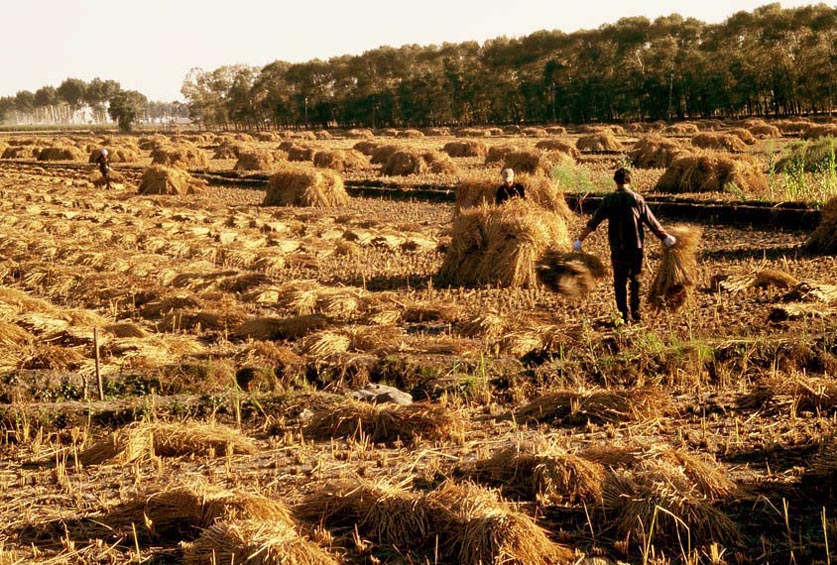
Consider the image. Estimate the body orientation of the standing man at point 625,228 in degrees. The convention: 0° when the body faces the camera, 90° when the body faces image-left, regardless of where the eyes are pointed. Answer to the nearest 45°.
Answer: approximately 180°

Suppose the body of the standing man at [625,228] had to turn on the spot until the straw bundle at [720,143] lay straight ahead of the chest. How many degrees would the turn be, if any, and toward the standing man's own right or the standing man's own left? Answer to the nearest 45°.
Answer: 0° — they already face it

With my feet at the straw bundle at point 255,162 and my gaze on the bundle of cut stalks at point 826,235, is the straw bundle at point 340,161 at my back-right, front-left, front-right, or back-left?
front-left

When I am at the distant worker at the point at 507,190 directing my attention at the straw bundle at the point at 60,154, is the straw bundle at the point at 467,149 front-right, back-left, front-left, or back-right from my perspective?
front-right

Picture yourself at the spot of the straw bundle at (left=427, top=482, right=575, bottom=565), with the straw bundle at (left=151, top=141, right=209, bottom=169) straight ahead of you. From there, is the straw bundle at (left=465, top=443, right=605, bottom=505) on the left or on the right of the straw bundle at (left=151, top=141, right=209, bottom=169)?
right

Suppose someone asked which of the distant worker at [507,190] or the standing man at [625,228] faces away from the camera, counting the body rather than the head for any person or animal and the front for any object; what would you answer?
the standing man

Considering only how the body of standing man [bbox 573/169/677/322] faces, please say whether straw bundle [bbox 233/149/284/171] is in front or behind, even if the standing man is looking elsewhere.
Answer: in front

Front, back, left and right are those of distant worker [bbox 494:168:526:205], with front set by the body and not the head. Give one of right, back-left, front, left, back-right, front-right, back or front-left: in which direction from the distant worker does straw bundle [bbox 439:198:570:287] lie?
front

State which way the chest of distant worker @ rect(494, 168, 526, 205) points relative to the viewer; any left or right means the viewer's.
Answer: facing the viewer

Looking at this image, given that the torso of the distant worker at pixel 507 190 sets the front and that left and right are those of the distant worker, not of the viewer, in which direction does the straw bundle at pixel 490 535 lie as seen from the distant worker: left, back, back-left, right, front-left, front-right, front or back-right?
front

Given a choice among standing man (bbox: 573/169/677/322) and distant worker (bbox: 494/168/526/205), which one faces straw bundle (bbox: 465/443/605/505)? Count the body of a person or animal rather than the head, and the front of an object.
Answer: the distant worker

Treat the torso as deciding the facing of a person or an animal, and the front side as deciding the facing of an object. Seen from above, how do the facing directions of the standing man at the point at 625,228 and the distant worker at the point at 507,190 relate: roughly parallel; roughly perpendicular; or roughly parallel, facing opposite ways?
roughly parallel, facing opposite ways

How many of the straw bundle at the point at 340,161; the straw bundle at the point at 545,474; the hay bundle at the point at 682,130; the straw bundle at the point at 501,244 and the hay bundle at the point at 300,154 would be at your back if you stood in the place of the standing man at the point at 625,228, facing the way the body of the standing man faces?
1

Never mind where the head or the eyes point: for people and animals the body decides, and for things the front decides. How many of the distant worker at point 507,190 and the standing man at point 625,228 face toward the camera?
1

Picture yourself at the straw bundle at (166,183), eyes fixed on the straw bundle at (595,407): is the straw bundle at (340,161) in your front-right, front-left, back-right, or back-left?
back-left

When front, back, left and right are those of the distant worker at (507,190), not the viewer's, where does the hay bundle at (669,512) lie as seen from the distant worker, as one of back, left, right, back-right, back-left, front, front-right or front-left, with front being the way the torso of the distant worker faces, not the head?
front

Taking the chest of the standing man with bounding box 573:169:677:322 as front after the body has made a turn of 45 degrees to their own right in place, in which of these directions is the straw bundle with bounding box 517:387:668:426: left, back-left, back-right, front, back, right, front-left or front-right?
back-right

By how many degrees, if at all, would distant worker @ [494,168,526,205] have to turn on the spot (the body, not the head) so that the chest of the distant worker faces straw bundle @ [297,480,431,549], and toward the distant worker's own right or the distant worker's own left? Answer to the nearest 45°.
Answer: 0° — they already face it

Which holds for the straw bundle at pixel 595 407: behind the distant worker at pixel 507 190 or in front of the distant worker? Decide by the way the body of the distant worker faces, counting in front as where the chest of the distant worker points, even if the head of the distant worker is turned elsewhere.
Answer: in front
